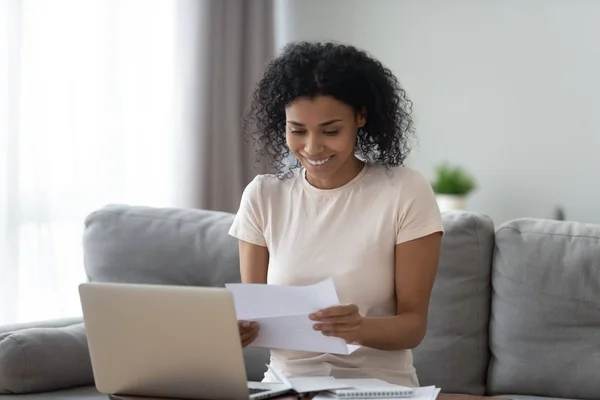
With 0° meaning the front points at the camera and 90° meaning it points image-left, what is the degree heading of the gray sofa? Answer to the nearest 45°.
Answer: approximately 0°

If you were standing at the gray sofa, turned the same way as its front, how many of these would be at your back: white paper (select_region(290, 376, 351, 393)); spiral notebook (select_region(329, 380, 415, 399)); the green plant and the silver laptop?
1

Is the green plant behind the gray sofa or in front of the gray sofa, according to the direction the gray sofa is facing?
behind

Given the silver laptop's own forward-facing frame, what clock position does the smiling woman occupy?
The smiling woman is roughly at 12 o'clock from the silver laptop.

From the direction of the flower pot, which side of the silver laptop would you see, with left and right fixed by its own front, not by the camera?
front

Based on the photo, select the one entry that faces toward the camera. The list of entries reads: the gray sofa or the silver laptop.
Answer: the gray sofa

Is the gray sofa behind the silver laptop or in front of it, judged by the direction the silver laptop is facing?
in front

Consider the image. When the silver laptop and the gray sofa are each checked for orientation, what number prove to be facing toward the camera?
1

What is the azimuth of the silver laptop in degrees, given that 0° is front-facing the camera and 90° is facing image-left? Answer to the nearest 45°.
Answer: approximately 225°

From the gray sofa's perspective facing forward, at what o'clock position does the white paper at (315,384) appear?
The white paper is roughly at 1 o'clock from the gray sofa.
